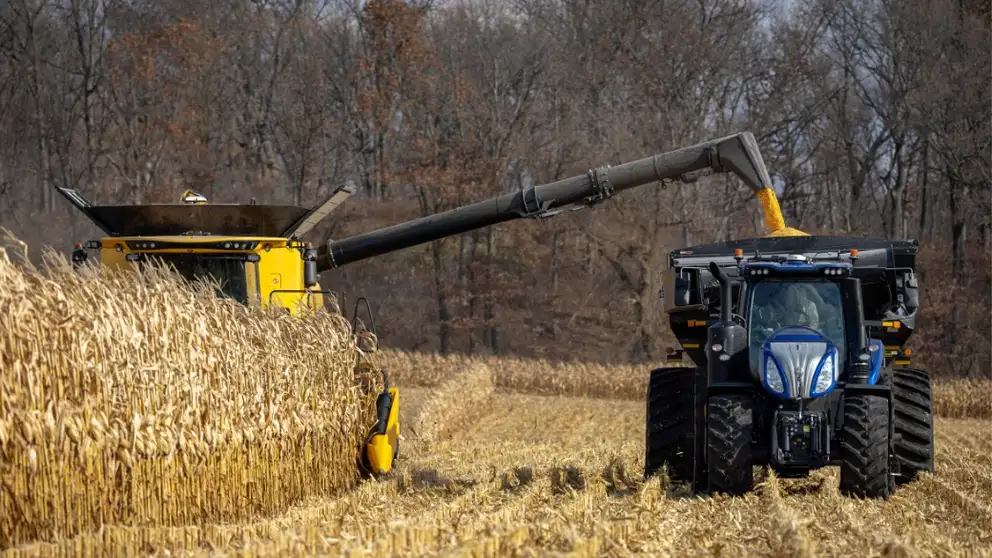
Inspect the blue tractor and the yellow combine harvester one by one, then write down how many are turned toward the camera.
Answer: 2

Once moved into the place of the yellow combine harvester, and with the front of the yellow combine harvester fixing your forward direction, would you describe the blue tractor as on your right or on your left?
on your left

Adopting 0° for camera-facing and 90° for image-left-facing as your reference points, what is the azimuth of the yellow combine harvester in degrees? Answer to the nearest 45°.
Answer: approximately 0°

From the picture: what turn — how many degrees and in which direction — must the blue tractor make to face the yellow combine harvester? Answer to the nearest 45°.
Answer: approximately 90° to its right
